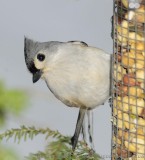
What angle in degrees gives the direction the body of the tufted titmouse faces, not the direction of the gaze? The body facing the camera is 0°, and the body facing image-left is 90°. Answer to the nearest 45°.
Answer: approximately 45°
